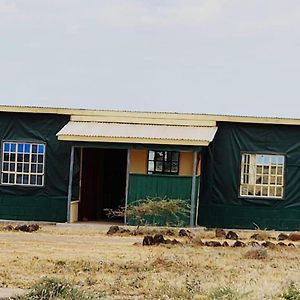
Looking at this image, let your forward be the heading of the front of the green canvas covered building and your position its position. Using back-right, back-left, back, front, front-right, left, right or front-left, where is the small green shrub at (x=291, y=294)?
front

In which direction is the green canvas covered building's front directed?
toward the camera

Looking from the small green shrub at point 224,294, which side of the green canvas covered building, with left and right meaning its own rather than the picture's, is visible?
front

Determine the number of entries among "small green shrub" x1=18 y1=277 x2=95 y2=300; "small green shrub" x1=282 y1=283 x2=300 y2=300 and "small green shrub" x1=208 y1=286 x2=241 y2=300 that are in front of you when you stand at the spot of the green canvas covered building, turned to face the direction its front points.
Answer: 3

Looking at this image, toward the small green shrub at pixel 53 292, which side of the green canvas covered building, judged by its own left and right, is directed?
front
